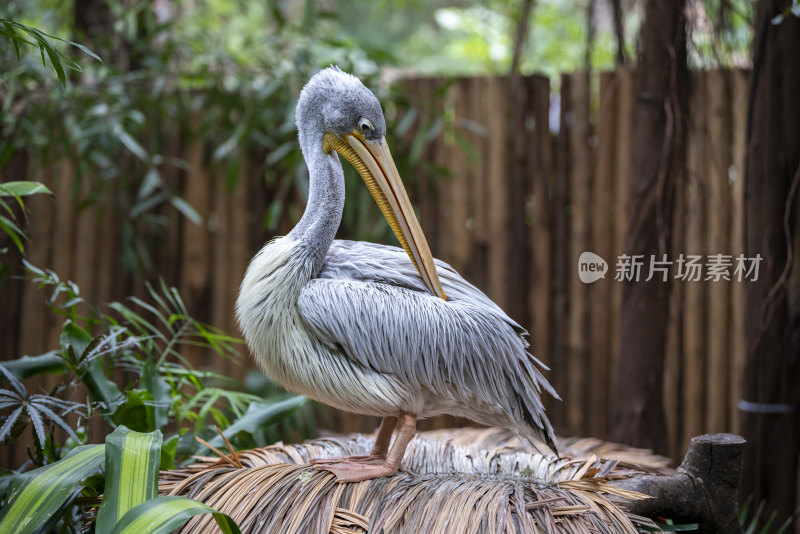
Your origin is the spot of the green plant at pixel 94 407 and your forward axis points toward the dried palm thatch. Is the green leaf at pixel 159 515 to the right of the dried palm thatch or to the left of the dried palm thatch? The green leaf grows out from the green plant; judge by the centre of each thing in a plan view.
right

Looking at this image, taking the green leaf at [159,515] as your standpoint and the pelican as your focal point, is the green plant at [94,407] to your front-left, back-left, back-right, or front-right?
front-left

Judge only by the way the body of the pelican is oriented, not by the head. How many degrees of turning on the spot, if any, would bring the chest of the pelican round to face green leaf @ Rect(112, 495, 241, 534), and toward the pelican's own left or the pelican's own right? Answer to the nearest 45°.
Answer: approximately 45° to the pelican's own left

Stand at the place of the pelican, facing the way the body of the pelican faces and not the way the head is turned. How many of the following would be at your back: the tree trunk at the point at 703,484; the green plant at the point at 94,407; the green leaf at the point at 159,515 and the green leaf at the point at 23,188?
1

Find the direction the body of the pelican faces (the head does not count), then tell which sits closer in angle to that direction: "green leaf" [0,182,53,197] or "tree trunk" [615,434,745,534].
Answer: the green leaf

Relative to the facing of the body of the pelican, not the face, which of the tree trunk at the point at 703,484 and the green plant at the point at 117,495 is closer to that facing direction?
the green plant

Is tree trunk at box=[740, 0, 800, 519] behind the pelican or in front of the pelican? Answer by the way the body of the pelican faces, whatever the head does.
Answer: behind

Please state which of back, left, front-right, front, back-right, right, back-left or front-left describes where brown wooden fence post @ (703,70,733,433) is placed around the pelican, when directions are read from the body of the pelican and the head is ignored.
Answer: back-right

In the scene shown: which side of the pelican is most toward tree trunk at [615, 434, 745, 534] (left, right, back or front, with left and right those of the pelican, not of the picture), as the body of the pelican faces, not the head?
back

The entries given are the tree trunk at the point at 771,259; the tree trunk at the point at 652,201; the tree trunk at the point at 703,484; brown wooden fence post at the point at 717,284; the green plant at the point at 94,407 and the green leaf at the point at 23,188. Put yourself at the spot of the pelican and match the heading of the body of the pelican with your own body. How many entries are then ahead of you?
2

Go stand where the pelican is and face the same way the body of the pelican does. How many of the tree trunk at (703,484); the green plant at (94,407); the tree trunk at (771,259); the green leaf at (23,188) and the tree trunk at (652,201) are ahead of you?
2

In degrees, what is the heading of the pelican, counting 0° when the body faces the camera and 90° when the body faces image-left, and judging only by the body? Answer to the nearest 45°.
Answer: approximately 90°

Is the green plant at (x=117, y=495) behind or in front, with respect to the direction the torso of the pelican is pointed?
in front

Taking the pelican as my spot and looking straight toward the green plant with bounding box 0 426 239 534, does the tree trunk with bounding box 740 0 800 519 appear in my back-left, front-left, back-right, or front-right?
back-left

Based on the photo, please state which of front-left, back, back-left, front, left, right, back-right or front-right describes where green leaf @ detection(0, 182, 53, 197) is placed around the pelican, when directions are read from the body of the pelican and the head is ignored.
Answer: front

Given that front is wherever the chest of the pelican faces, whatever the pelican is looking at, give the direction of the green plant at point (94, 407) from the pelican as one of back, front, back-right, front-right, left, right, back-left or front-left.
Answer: front
